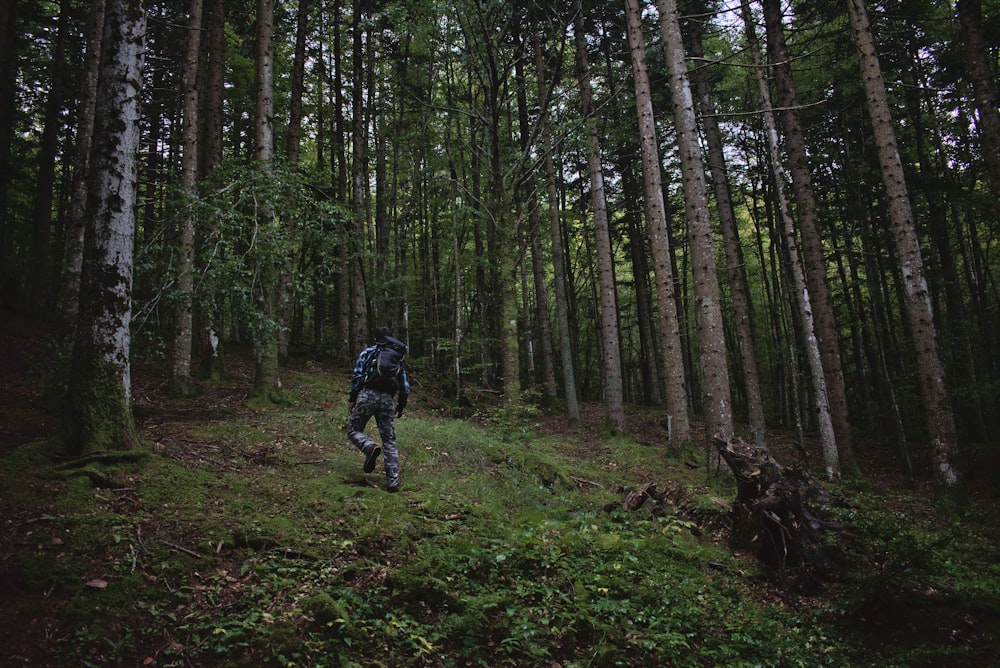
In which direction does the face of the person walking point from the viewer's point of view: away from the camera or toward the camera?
away from the camera

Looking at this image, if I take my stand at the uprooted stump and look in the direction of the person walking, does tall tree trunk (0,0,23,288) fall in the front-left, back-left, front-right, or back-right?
front-right

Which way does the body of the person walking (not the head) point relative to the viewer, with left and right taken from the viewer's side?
facing away from the viewer and to the left of the viewer

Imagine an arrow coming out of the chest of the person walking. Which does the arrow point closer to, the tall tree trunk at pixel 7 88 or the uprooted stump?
the tall tree trunk

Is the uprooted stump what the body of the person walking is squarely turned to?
no

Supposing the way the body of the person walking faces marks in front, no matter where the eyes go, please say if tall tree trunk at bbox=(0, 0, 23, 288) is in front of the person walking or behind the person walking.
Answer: in front
